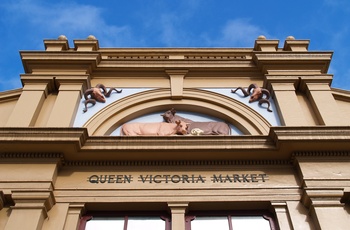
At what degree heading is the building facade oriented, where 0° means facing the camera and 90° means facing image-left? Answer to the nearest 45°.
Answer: approximately 0°
